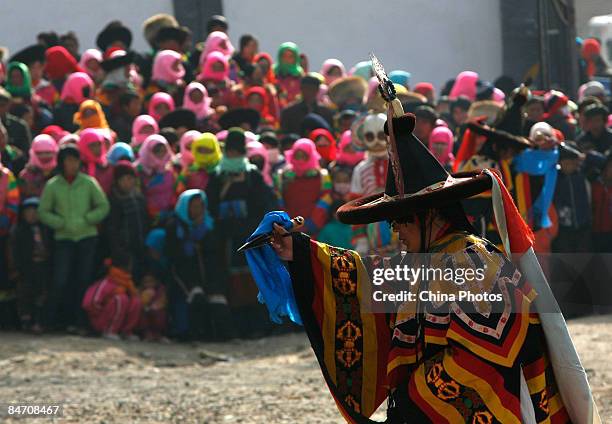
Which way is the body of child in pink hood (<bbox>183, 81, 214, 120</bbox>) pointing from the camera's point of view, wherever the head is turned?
toward the camera

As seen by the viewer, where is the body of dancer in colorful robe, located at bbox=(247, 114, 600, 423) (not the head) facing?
to the viewer's left

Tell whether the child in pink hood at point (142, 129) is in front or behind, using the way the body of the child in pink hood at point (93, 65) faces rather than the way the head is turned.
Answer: in front

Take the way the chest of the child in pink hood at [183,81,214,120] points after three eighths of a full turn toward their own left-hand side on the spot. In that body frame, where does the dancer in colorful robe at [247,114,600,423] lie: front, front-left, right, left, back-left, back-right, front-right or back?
back-right

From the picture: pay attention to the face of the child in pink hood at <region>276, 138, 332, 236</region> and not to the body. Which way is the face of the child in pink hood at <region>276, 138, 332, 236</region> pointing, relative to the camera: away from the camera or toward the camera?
toward the camera

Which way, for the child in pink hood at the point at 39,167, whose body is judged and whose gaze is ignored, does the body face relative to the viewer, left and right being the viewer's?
facing the viewer

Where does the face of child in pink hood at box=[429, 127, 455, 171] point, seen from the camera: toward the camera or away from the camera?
toward the camera

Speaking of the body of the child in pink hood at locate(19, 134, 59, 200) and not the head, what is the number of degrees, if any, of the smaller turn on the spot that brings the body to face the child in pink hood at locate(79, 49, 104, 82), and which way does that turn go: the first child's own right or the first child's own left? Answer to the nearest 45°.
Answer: approximately 180°

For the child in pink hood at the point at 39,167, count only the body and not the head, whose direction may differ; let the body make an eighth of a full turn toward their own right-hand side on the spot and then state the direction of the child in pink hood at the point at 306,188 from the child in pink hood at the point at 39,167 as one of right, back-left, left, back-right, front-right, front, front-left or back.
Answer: back-left

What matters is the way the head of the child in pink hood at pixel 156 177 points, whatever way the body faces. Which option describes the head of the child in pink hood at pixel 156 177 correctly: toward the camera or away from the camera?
toward the camera

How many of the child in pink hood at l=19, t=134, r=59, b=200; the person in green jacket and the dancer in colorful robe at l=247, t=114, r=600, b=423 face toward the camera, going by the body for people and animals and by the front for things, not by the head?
2

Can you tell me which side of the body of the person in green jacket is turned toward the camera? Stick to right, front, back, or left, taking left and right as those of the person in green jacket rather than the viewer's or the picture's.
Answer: front

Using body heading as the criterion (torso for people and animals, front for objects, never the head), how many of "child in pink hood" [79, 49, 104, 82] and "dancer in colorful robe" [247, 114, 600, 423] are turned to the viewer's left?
1

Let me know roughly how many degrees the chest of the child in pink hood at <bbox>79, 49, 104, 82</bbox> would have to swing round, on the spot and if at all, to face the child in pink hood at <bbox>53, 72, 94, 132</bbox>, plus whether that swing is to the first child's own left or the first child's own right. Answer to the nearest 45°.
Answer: approximately 45° to the first child's own right

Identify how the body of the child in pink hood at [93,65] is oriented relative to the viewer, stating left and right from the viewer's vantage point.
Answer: facing the viewer and to the right of the viewer
